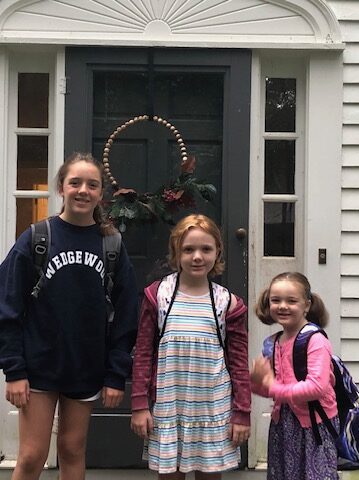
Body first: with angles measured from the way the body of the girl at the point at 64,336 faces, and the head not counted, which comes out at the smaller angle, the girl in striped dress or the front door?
the girl in striped dress

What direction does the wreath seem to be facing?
toward the camera

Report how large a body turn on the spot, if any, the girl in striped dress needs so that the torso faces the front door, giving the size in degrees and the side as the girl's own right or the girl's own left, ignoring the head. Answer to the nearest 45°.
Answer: approximately 180°

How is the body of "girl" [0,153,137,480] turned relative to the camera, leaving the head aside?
toward the camera

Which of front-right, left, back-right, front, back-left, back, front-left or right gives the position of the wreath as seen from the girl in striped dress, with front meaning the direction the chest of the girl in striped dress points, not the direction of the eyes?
back

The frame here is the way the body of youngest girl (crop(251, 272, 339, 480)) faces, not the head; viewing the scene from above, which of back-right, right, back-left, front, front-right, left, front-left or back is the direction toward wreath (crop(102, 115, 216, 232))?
right

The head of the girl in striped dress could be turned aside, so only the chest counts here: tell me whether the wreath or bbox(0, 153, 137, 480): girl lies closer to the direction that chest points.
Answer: the girl

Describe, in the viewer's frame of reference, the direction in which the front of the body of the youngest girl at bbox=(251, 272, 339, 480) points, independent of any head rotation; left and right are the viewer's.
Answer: facing the viewer and to the left of the viewer
